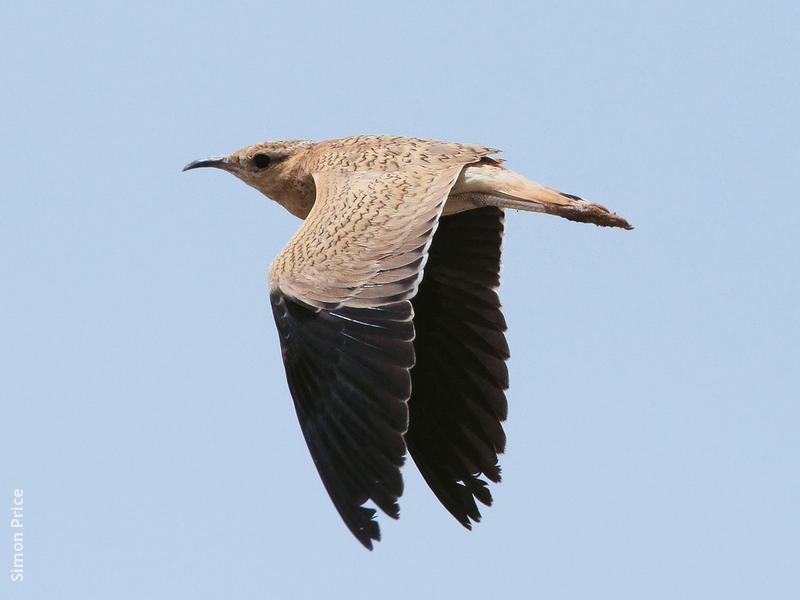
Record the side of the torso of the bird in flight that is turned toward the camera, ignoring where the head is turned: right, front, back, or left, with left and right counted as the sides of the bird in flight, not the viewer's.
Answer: left
